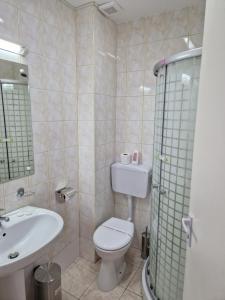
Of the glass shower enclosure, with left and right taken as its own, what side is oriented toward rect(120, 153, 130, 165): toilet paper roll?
right

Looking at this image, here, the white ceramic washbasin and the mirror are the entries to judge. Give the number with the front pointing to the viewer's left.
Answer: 0

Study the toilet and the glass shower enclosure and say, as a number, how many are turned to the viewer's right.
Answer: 0

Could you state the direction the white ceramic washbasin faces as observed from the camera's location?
facing the viewer and to the right of the viewer

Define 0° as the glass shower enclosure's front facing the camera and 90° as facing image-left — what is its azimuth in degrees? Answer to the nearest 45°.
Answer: approximately 45°

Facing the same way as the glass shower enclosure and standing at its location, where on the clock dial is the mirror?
The mirror is roughly at 1 o'clock from the glass shower enclosure.

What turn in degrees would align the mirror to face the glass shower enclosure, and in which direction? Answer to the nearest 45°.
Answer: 0° — it already faces it

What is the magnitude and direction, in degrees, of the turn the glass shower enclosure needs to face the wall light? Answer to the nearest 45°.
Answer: approximately 45° to its right
